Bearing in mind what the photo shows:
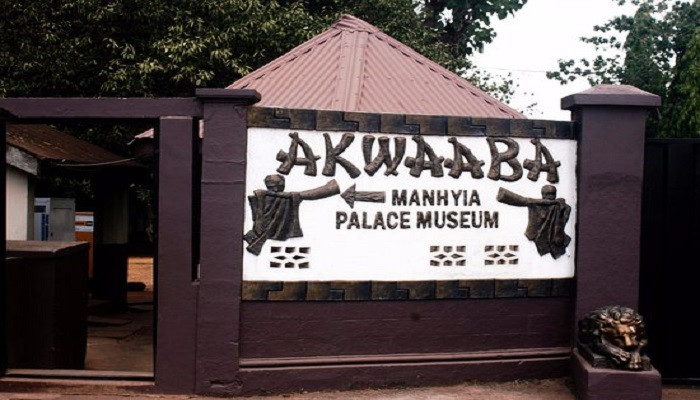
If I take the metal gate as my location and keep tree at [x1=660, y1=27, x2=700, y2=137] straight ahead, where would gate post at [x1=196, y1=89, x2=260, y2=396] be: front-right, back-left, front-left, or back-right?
back-left

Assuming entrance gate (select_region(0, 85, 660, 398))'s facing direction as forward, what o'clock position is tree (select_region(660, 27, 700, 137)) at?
The tree is roughly at 7 o'clock from the entrance gate.

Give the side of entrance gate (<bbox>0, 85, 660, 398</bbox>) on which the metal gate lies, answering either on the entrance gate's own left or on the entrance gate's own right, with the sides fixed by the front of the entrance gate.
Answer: on the entrance gate's own left

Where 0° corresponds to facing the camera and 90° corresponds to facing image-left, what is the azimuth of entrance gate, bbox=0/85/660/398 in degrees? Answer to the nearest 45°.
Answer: approximately 0°
